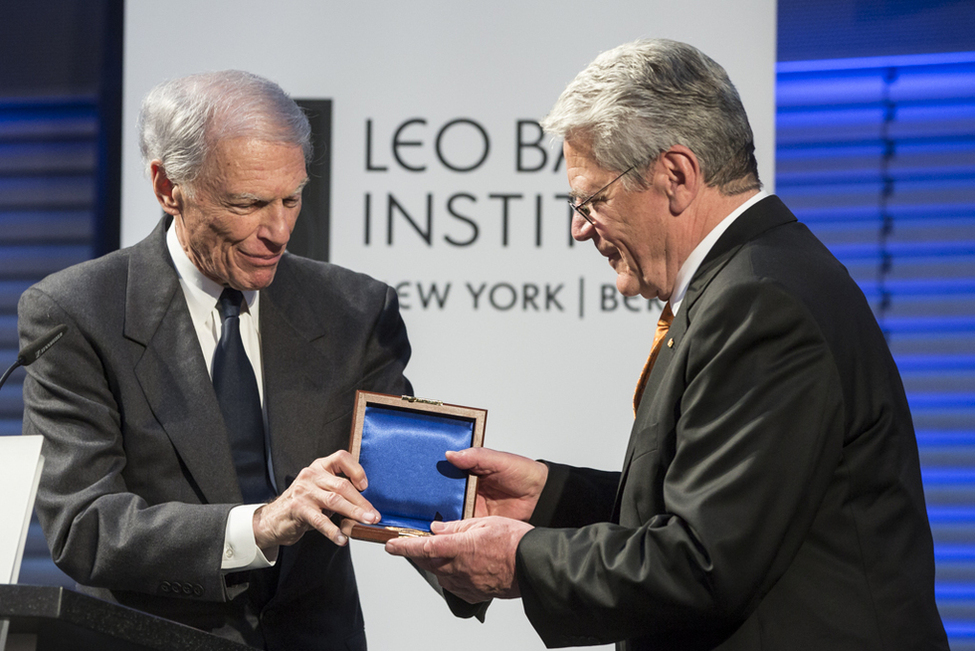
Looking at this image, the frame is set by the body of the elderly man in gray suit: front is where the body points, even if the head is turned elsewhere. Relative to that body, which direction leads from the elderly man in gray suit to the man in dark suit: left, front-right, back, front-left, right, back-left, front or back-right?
front

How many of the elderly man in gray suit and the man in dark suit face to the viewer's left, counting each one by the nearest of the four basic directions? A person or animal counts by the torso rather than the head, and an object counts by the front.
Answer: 1

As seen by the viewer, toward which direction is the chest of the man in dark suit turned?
to the viewer's left

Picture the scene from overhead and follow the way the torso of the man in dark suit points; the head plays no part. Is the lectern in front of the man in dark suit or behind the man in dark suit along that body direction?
in front

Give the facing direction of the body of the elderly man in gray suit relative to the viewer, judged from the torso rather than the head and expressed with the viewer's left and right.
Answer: facing the viewer and to the right of the viewer

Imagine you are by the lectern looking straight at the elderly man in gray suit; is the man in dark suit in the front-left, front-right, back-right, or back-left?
front-right

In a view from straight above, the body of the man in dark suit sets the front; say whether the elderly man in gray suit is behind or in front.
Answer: in front

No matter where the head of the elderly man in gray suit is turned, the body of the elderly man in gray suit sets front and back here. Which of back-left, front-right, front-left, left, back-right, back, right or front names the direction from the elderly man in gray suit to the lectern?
front-right

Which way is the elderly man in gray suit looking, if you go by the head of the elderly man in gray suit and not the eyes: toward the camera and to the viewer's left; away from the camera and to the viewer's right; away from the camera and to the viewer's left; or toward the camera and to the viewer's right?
toward the camera and to the viewer's right

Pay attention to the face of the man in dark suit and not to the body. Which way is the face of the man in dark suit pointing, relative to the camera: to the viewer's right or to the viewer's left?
to the viewer's left
